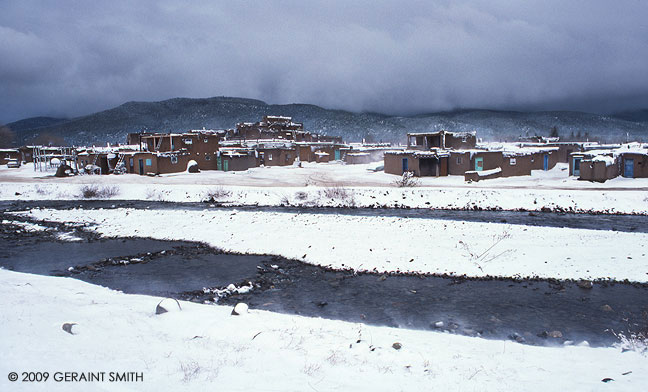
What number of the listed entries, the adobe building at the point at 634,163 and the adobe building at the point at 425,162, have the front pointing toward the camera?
2

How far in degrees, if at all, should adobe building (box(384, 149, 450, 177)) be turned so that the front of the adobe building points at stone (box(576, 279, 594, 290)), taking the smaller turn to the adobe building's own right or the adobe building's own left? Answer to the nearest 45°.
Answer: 0° — it already faces it

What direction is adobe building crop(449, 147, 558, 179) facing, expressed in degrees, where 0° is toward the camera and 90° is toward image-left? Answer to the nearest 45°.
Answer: approximately 0°

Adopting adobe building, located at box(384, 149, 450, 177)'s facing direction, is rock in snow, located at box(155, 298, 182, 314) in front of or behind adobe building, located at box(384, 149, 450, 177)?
in front

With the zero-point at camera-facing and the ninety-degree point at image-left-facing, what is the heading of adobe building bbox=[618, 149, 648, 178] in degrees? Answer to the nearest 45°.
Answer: approximately 0°

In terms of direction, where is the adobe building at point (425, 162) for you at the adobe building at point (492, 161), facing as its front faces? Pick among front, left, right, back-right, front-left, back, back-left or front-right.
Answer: right

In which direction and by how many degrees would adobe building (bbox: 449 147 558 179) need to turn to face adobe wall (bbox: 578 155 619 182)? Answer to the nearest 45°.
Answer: approximately 45° to its left

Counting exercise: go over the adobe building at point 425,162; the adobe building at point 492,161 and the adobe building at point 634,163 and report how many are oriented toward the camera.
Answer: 3

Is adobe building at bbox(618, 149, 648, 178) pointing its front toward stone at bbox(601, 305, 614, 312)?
yes

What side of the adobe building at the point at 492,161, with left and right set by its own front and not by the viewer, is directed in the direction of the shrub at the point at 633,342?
front
